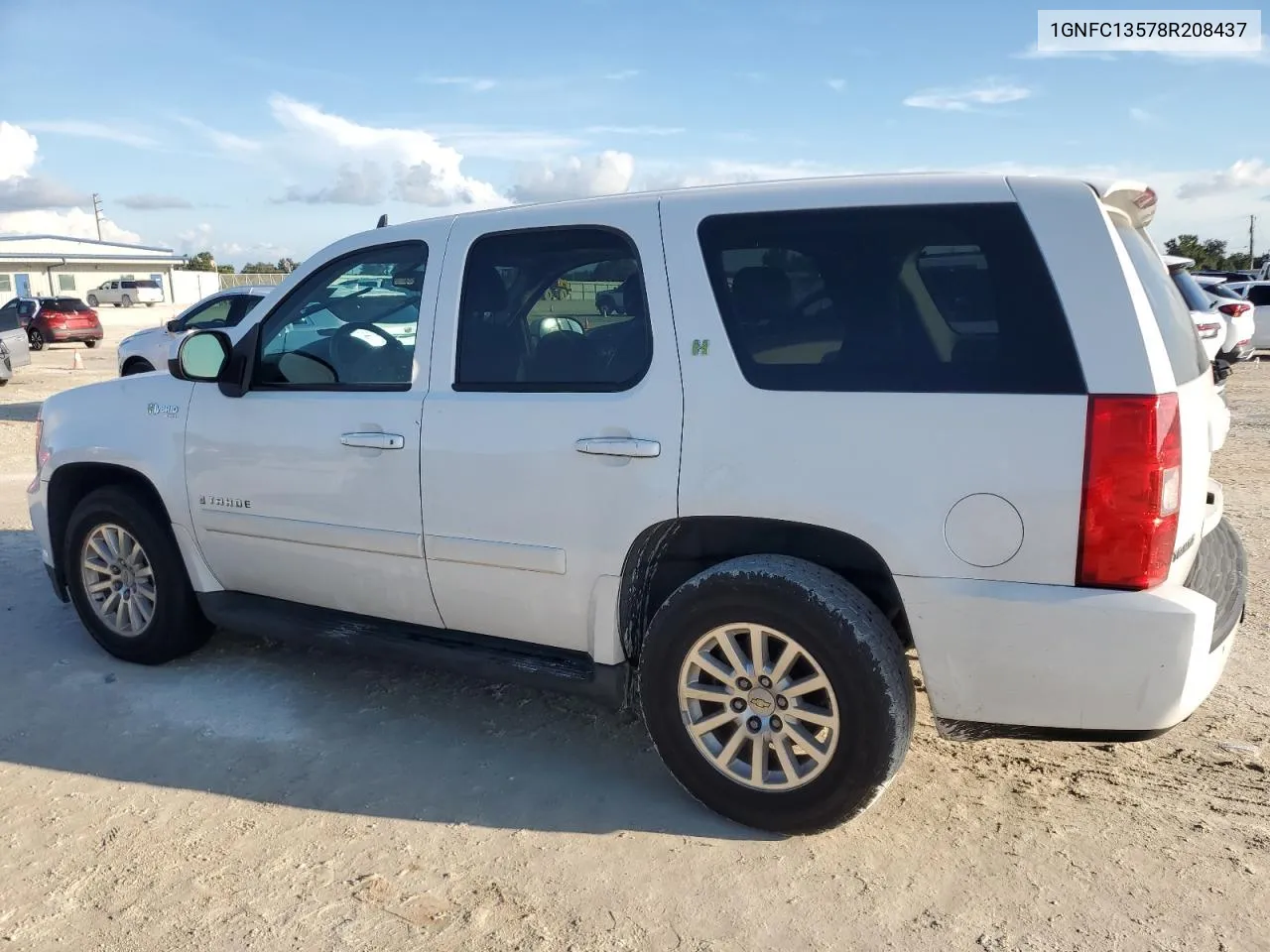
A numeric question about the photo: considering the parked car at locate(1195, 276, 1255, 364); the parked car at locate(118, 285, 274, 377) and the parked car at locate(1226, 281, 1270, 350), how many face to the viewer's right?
0

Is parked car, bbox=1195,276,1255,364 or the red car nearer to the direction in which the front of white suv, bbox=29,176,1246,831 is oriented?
the red car

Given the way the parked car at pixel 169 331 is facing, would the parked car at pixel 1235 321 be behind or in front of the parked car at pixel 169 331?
behind

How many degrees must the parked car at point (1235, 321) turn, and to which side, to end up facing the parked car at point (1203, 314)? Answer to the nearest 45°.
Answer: approximately 135° to its left

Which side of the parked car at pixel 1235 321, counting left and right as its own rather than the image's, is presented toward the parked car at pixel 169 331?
left

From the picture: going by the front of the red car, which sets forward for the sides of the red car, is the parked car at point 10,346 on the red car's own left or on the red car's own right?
on the red car's own left

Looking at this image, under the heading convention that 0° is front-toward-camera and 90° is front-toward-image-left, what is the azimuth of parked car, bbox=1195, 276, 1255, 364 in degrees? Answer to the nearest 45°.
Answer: approximately 135°

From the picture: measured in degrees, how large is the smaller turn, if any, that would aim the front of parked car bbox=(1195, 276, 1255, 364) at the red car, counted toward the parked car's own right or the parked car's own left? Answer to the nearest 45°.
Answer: approximately 45° to the parked car's own left

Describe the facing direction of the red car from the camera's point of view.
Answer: facing away from the viewer and to the left of the viewer

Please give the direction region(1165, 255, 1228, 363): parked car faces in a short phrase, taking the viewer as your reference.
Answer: facing away from the viewer and to the left of the viewer

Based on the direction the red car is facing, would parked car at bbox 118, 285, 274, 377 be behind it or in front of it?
behind

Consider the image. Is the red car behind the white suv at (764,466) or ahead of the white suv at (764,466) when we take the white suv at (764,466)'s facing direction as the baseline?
ahead

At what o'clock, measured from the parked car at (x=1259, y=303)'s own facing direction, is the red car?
The red car is roughly at 10 o'clock from the parked car.

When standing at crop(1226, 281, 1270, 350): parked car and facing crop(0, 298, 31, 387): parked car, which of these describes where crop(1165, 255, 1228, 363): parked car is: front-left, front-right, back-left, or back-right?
front-left

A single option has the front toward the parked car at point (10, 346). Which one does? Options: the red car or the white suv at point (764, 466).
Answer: the white suv

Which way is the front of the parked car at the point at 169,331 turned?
to the viewer's left

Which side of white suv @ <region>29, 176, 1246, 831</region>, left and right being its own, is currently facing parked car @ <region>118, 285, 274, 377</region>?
front

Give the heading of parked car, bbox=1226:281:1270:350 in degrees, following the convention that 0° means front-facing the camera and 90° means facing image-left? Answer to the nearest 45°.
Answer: approximately 135°
